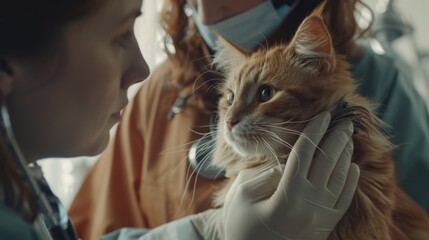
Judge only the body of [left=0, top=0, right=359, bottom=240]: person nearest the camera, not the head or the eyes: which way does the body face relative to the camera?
to the viewer's right

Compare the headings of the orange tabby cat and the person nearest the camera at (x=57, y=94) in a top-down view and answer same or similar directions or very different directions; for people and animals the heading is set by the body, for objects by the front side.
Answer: very different directions
